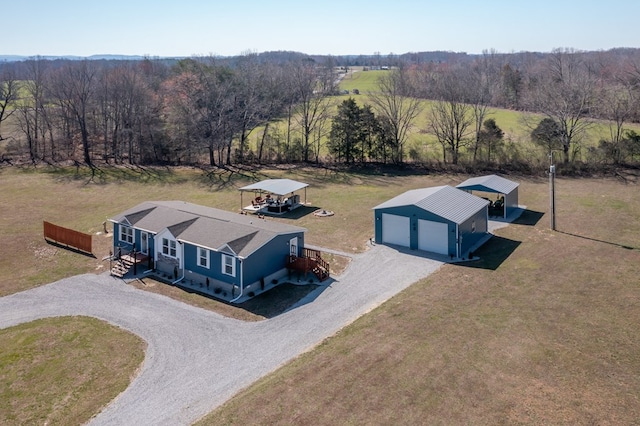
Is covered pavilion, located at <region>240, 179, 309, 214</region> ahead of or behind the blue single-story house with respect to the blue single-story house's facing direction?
behind

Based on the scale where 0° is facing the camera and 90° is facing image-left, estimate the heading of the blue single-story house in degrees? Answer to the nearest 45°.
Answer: approximately 45°

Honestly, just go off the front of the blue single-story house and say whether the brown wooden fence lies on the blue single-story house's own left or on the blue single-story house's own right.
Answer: on the blue single-story house's own right

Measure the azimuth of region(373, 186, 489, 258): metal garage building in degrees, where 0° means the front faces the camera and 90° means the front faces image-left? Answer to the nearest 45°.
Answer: approximately 45°

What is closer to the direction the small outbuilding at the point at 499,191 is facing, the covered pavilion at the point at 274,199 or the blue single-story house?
the blue single-story house

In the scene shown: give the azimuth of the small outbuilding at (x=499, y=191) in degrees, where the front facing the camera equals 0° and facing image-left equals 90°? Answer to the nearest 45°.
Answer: approximately 45°

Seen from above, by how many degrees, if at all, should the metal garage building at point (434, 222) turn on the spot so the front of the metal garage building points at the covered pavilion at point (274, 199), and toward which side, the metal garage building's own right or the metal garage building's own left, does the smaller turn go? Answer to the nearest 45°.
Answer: approximately 90° to the metal garage building's own right
